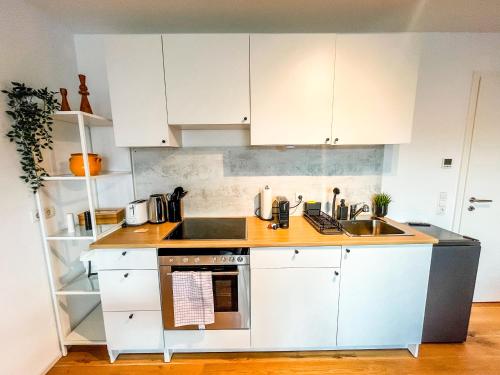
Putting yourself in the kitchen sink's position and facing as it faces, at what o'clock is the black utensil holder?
The black utensil holder is roughly at 2 o'clock from the kitchen sink.

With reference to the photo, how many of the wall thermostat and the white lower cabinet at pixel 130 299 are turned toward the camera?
2

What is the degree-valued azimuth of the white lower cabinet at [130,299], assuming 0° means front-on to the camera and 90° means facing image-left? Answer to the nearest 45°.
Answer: approximately 0°

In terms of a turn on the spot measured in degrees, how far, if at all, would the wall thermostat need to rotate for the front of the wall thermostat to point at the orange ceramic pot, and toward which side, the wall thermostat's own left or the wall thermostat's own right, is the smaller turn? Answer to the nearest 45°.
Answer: approximately 45° to the wall thermostat's own right

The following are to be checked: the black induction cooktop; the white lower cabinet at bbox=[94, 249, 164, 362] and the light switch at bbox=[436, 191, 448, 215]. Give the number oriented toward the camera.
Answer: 3

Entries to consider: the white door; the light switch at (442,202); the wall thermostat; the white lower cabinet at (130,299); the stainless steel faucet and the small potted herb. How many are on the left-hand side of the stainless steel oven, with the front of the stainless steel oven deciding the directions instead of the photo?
5
